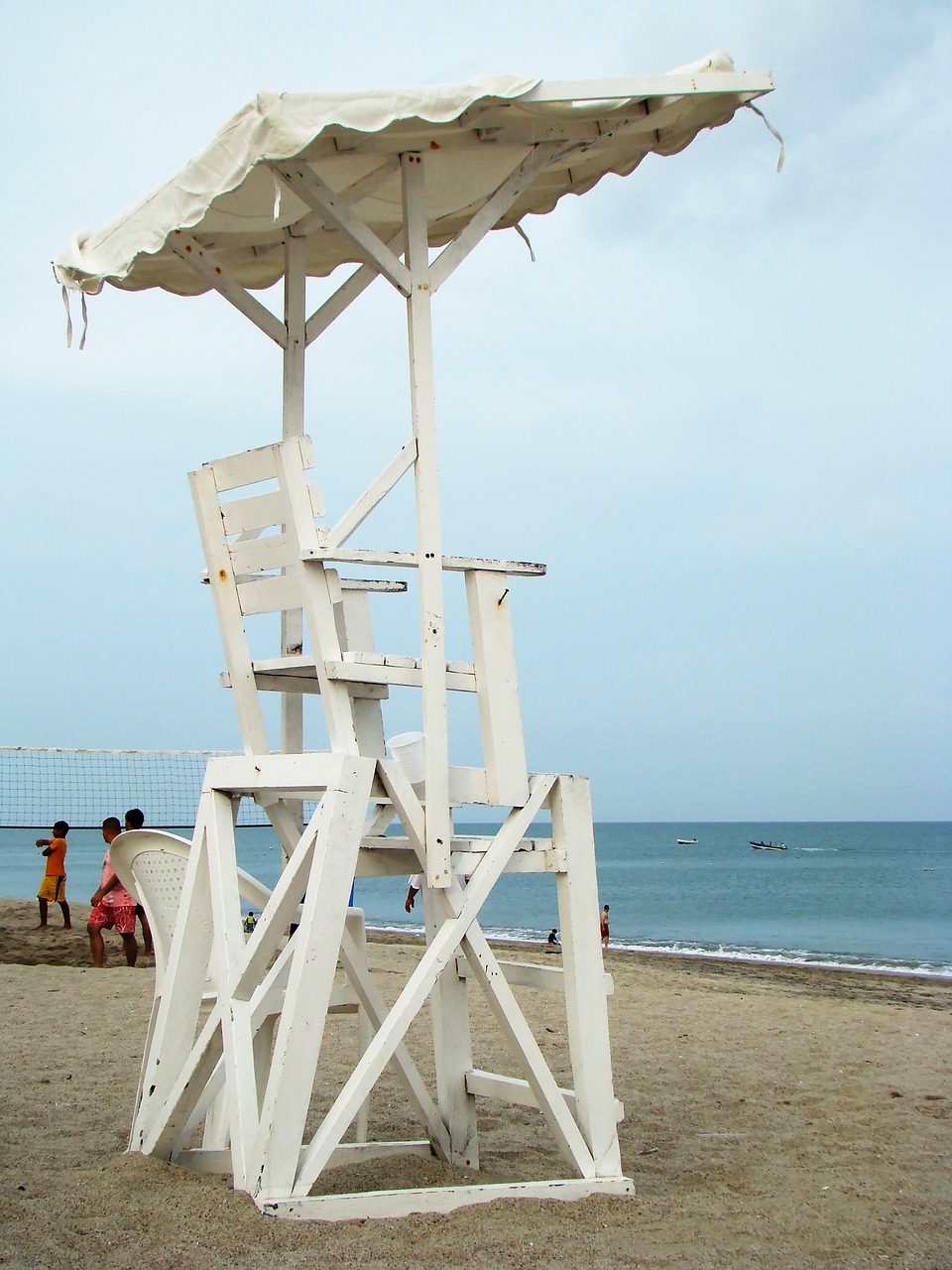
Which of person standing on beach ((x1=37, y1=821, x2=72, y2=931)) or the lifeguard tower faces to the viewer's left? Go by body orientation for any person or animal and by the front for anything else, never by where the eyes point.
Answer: the person standing on beach

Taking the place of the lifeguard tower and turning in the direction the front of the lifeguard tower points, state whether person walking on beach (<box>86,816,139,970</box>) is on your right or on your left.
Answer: on your left

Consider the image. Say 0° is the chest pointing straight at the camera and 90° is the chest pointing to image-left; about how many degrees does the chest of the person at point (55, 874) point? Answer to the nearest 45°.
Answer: approximately 90°

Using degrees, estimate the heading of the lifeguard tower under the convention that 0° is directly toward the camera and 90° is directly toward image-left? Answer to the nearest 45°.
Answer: approximately 225°

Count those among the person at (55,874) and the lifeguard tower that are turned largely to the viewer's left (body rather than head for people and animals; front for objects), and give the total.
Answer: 1

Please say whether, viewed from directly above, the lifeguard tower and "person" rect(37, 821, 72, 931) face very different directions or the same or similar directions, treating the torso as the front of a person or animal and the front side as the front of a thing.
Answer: very different directions

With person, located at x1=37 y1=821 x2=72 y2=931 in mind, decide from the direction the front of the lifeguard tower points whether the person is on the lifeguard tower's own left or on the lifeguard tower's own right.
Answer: on the lifeguard tower's own left

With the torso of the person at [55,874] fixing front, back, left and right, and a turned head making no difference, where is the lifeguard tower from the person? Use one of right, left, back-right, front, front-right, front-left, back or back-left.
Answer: left
